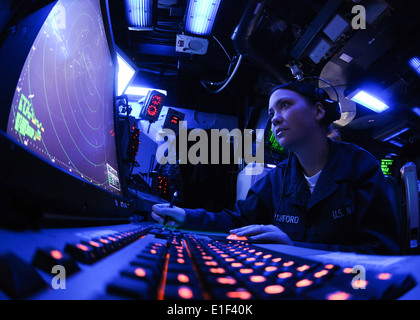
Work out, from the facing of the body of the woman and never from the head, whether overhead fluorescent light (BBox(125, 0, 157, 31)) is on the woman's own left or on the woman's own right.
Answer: on the woman's own right

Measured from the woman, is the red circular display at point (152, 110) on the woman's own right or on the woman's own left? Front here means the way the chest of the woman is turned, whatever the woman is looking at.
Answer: on the woman's own right

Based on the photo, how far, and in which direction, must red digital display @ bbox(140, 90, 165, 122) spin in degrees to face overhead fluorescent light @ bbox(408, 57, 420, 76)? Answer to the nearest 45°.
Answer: approximately 45° to its left
